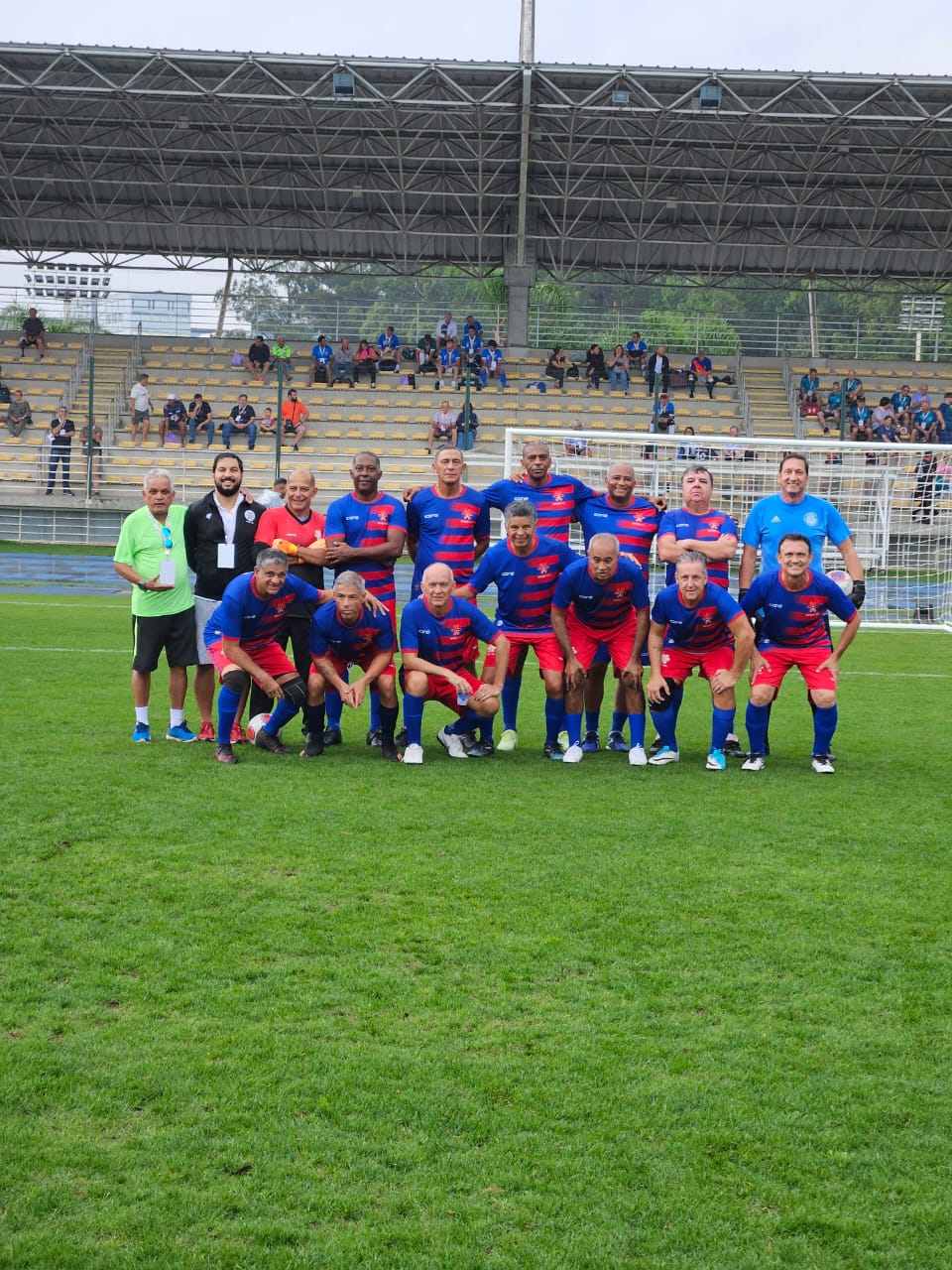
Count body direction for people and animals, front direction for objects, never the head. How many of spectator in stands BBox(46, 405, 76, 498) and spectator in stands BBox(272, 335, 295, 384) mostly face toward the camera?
2

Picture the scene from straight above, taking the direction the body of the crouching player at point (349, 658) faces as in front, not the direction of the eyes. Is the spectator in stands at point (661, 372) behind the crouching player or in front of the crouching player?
behind
